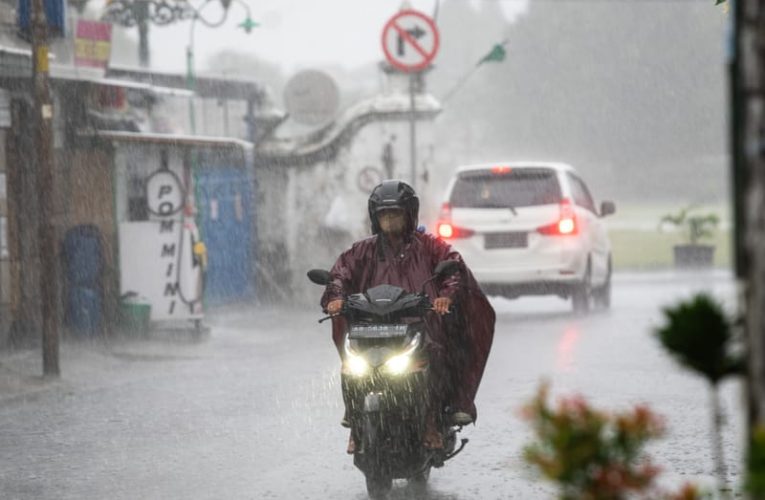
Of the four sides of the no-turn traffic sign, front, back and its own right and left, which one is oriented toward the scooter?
front

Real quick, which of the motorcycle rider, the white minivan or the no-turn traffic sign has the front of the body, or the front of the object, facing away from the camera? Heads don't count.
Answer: the white minivan

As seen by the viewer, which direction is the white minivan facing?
away from the camera

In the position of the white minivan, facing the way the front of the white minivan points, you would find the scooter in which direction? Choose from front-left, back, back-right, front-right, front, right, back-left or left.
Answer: back

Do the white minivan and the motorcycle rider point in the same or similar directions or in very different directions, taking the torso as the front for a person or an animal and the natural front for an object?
very different directions

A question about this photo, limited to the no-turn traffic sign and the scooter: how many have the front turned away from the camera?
0

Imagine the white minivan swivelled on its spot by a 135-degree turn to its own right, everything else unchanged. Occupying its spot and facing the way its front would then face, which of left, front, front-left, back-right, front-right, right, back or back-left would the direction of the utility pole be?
right

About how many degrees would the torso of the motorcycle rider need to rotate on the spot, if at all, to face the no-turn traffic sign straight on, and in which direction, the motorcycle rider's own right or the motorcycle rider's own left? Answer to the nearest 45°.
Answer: approximately 180°
